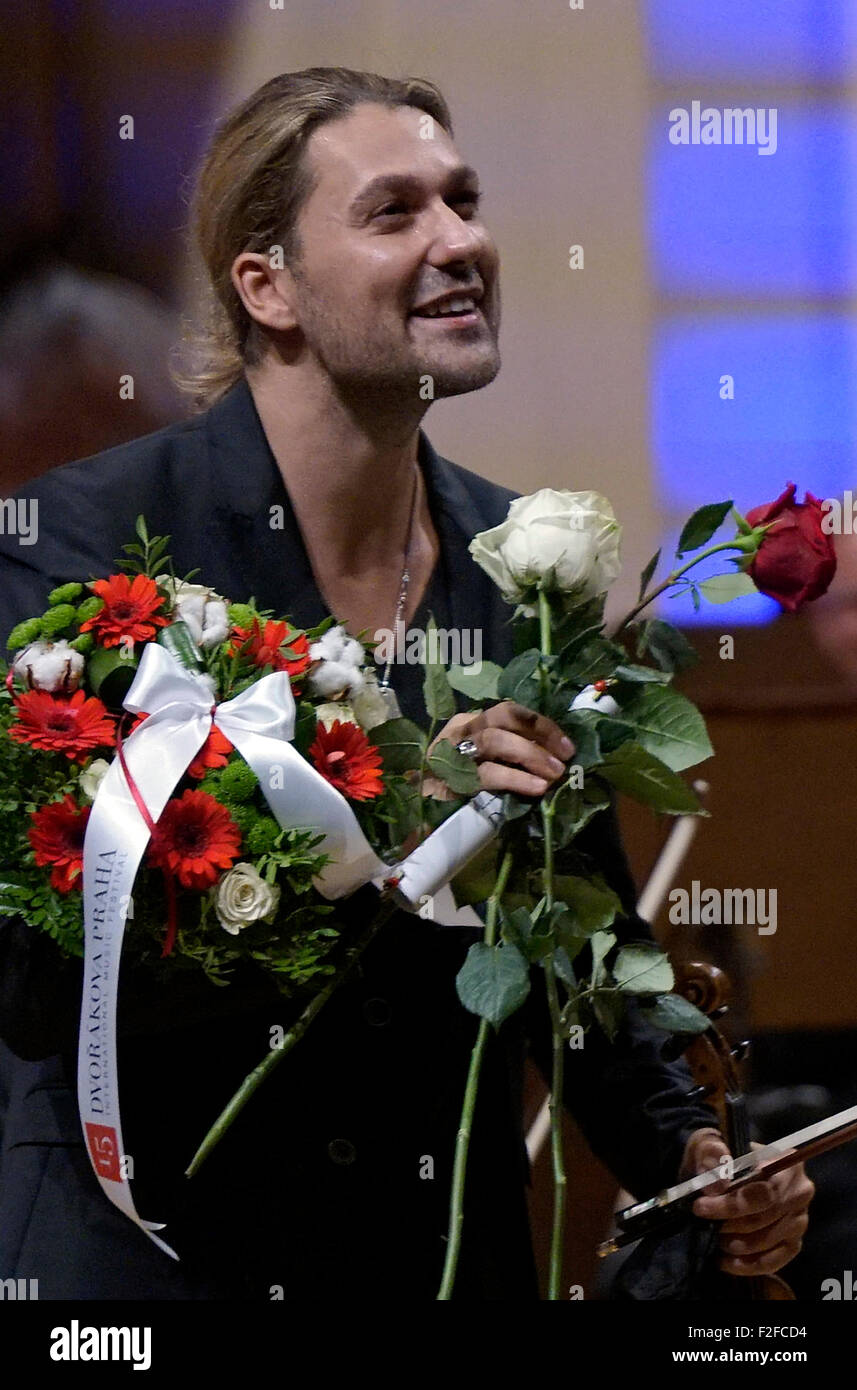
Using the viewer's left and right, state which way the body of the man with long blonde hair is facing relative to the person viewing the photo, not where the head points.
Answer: facing the viewer and to the right of the viewer
